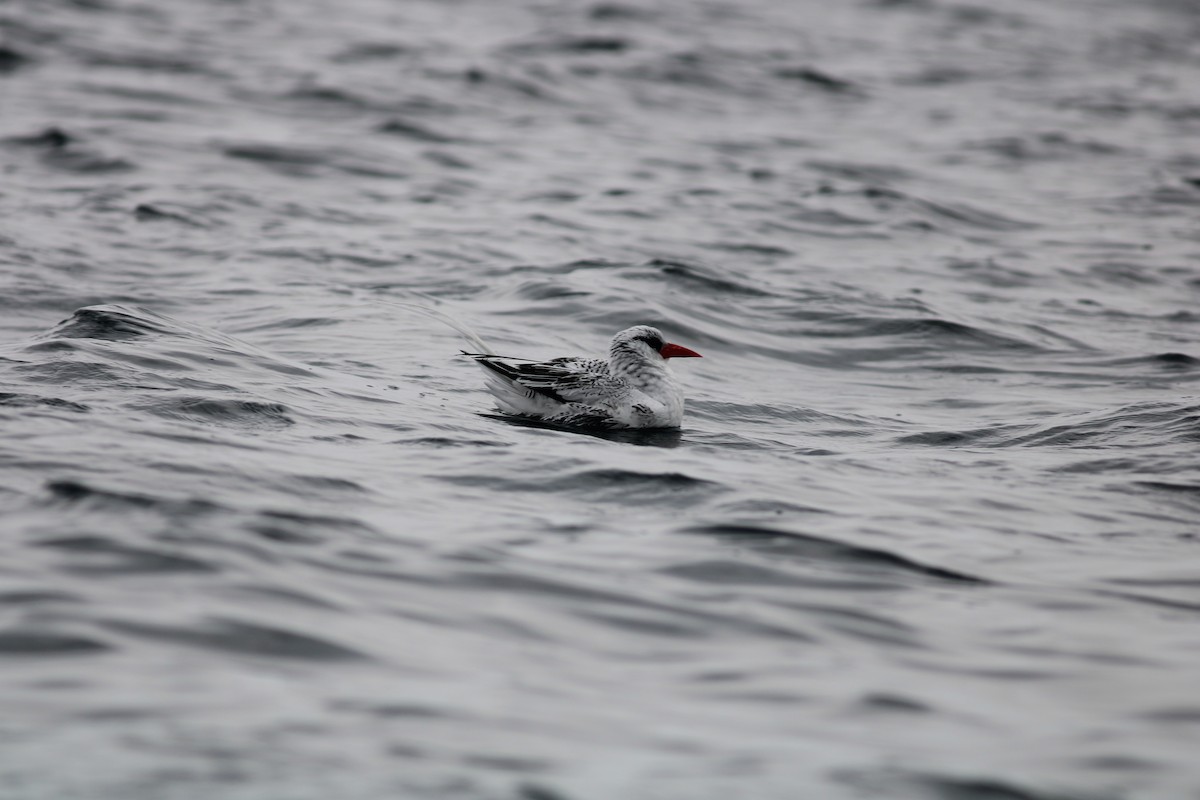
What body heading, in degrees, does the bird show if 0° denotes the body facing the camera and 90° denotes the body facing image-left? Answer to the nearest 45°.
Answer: approximately 270°
